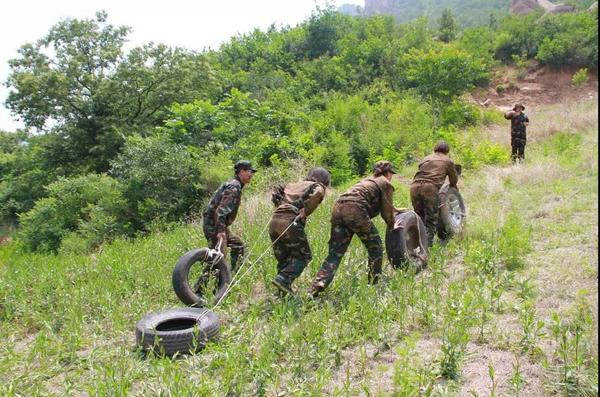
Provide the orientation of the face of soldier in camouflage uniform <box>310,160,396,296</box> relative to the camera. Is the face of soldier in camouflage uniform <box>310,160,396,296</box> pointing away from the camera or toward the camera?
away from the camera

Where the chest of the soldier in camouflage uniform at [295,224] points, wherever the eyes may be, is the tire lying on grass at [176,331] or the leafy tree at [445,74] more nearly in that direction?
the leafy tree

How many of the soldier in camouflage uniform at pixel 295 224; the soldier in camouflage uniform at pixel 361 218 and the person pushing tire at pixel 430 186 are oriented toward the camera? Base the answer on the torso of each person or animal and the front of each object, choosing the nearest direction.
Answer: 0

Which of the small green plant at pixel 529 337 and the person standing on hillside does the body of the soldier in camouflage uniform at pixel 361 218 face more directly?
the person standing on hillside

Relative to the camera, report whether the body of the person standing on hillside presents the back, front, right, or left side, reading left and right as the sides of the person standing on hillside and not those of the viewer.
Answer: front

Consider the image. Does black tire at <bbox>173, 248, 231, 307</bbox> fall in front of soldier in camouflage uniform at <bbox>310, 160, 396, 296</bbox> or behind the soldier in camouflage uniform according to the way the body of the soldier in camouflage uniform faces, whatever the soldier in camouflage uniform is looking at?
behind

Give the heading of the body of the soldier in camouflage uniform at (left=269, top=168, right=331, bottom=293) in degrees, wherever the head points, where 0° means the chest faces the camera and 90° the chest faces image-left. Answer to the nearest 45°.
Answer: approximately 225°

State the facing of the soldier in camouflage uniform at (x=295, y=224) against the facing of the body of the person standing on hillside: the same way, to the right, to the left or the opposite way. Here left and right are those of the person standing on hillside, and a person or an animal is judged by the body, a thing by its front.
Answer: the opposite way

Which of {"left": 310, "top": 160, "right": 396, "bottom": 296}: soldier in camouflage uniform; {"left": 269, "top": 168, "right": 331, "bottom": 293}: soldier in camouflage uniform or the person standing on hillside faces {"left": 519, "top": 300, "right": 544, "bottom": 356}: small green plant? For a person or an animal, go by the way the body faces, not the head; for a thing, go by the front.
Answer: the person standing on hillside

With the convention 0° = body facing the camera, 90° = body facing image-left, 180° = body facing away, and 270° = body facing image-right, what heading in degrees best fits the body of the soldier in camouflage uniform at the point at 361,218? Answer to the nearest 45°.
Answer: approximately 225°

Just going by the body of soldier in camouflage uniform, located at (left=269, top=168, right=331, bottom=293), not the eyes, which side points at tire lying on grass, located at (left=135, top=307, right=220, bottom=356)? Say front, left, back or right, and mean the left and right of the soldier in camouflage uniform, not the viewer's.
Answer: back

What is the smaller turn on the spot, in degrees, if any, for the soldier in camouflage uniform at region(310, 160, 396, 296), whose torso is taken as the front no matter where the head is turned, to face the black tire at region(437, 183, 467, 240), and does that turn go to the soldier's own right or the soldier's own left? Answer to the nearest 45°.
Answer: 0° — they already face it

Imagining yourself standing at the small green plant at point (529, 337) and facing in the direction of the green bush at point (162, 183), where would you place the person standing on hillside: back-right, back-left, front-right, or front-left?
front-right

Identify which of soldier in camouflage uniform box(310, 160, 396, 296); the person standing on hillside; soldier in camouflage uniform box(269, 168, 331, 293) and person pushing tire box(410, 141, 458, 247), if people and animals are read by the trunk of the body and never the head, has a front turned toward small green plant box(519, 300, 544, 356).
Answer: the person standing on hillside

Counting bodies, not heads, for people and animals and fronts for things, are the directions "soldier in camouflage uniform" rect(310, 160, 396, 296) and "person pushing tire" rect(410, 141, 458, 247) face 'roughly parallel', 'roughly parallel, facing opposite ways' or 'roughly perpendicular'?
roughly parallel

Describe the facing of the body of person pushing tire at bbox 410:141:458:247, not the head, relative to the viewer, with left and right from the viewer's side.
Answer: facing away from the viewer and to the right of the viewer

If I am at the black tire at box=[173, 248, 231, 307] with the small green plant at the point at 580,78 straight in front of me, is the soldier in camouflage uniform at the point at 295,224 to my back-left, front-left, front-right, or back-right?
front-right

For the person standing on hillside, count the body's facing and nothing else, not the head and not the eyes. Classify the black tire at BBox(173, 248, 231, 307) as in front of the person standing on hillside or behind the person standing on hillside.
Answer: in front

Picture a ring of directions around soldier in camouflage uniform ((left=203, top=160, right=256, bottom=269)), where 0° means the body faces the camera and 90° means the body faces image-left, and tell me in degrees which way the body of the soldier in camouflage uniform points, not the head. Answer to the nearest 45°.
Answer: approximately 270°

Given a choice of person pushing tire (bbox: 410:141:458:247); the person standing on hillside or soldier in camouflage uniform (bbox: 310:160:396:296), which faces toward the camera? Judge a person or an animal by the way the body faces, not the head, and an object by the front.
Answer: the person standing on hillside
